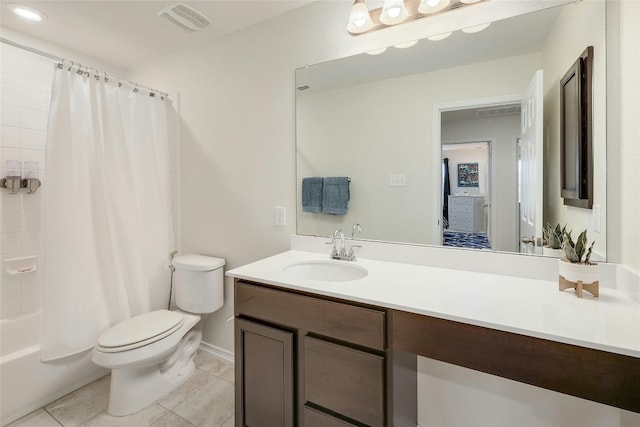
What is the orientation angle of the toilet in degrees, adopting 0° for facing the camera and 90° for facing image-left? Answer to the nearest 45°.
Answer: approximately 45°

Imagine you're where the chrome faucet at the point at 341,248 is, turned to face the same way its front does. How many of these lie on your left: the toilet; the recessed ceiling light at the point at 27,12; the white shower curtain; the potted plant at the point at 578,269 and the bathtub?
1

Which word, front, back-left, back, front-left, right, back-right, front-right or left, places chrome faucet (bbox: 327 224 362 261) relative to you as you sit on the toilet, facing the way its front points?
left

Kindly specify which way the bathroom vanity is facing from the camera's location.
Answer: facing the viewer and to the left of the viewer

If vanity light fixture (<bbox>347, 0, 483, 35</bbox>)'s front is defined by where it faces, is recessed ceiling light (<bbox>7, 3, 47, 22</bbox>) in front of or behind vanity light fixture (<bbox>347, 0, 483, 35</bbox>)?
in front

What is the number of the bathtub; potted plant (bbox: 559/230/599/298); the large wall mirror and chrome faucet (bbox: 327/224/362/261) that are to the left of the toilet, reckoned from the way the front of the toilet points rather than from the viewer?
3

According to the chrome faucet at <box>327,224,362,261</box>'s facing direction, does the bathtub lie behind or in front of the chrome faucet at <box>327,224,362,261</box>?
in front

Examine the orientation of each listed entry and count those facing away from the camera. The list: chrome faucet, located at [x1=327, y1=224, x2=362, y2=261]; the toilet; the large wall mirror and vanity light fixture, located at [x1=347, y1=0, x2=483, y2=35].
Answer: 0

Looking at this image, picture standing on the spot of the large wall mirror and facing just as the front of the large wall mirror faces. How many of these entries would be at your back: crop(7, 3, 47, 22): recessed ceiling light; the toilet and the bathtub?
0

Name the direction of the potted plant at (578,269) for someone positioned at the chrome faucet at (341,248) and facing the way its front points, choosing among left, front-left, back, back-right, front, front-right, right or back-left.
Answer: left

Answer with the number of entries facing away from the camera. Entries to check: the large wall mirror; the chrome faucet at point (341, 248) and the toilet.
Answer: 0

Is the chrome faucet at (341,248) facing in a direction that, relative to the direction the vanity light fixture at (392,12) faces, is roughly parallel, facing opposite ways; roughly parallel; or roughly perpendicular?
roughly parallel

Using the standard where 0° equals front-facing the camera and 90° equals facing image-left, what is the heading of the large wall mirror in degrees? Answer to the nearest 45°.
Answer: approximately 45°

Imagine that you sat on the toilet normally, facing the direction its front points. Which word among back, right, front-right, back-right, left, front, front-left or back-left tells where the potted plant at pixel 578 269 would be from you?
left

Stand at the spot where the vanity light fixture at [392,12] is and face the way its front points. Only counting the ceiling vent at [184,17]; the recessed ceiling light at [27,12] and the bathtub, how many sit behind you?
0
